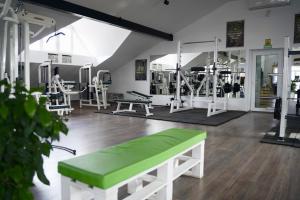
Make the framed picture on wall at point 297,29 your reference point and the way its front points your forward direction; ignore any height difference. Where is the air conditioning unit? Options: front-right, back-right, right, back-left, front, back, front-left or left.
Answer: front-right

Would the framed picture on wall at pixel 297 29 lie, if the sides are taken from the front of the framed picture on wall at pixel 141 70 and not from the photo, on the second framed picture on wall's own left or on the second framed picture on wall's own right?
on the second framed picture on wall's own left

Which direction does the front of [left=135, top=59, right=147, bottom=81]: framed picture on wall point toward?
toward the camera

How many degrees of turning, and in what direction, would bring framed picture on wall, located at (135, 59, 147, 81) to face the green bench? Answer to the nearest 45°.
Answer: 0° — it already faces it

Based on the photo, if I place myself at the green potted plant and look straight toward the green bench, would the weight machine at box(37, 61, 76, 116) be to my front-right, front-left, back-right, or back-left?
front-left

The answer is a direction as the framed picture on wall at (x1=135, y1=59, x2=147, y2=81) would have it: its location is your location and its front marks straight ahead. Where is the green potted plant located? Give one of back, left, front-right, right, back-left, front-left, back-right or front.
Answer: front

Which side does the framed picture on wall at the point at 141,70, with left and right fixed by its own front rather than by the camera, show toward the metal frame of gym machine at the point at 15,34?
front

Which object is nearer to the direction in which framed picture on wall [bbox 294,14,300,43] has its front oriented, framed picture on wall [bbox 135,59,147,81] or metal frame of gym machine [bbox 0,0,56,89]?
the metal frame of gym machine

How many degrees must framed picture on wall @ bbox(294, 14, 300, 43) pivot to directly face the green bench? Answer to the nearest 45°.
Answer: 0° — it already faces it

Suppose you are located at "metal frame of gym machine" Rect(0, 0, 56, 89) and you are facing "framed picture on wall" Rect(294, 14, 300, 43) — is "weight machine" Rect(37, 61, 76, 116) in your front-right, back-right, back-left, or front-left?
front-left

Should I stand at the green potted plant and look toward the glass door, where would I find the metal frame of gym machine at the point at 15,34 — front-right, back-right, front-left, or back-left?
front-left

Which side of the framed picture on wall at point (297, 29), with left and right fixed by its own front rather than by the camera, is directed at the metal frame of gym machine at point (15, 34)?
front

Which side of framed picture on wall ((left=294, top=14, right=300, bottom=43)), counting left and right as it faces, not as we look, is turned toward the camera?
front
